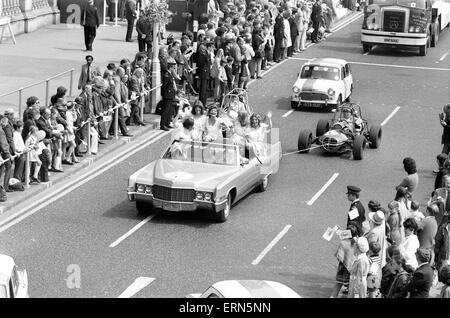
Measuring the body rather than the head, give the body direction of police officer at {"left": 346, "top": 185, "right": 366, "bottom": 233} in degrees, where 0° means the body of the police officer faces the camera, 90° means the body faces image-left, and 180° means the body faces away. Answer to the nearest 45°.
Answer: approximately 90°

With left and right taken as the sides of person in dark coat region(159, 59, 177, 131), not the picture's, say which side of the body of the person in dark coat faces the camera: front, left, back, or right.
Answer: right

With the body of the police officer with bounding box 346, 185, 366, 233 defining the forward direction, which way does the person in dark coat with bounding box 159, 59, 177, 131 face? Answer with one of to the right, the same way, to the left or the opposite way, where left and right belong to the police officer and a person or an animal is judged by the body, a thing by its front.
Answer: the opposite way

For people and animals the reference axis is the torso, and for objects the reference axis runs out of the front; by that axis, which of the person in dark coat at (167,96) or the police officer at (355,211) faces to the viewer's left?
the police officer

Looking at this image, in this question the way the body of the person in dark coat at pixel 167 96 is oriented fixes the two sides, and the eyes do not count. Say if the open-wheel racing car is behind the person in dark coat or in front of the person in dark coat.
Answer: in front

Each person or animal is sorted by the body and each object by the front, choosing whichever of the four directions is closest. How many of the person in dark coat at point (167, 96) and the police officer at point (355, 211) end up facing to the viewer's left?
1

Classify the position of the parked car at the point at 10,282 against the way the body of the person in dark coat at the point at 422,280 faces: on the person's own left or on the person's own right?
on the person's own left

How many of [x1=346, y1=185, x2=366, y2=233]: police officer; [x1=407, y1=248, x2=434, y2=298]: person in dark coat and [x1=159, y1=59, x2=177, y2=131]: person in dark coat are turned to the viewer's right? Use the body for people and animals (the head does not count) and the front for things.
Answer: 1

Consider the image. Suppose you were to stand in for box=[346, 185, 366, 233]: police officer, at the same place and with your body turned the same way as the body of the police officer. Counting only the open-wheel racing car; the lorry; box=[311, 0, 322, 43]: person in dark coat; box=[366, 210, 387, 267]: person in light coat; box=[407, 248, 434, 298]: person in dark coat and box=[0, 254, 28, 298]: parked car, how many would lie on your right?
3

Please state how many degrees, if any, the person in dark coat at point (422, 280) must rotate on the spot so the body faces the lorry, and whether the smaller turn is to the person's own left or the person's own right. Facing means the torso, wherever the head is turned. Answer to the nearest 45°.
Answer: approximately 45° to the person's own right

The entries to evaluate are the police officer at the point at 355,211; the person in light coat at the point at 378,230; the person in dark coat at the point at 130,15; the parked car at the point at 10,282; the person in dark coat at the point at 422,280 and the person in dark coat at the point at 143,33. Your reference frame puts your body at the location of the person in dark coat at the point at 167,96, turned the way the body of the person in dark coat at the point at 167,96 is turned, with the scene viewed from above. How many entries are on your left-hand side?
2

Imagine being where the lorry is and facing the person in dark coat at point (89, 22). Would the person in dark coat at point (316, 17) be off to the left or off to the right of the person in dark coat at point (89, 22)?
right

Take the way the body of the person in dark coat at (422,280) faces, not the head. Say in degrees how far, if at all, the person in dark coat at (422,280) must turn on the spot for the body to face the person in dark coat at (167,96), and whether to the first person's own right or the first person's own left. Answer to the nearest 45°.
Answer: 0° — they already face them

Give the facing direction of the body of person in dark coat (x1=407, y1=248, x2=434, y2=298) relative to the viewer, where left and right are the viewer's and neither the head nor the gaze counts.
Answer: facing away from the viewer and to the left of the viewer

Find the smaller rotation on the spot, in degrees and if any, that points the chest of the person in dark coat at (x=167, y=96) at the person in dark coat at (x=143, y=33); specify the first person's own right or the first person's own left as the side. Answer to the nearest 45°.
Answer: approximately 90° to the first person's own left
